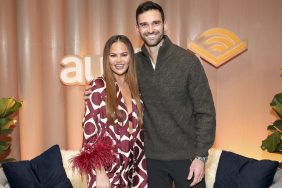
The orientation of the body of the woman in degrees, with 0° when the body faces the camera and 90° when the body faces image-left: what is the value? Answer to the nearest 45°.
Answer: approximately 315°

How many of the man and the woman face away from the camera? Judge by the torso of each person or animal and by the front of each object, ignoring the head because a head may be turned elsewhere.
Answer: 0

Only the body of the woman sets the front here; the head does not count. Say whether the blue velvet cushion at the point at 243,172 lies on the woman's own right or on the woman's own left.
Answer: on the woman's own left

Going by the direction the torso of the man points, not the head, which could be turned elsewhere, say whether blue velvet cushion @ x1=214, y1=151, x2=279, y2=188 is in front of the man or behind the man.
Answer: behind

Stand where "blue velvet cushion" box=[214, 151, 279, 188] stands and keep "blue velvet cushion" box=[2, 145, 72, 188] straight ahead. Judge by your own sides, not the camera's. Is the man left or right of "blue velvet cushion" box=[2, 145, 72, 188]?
left

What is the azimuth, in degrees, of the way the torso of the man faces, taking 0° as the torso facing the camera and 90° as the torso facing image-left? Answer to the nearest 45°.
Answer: approximately 45°

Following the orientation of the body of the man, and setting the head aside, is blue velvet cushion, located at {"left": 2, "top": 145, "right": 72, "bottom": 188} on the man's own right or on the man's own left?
on the man's own right
